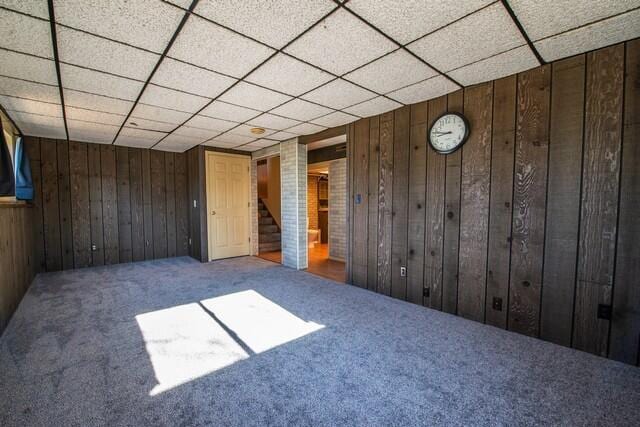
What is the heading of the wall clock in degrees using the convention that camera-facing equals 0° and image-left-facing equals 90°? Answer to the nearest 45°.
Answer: approximately 45°

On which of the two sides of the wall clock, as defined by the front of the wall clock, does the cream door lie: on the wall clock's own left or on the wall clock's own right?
on the wall clock's own right
